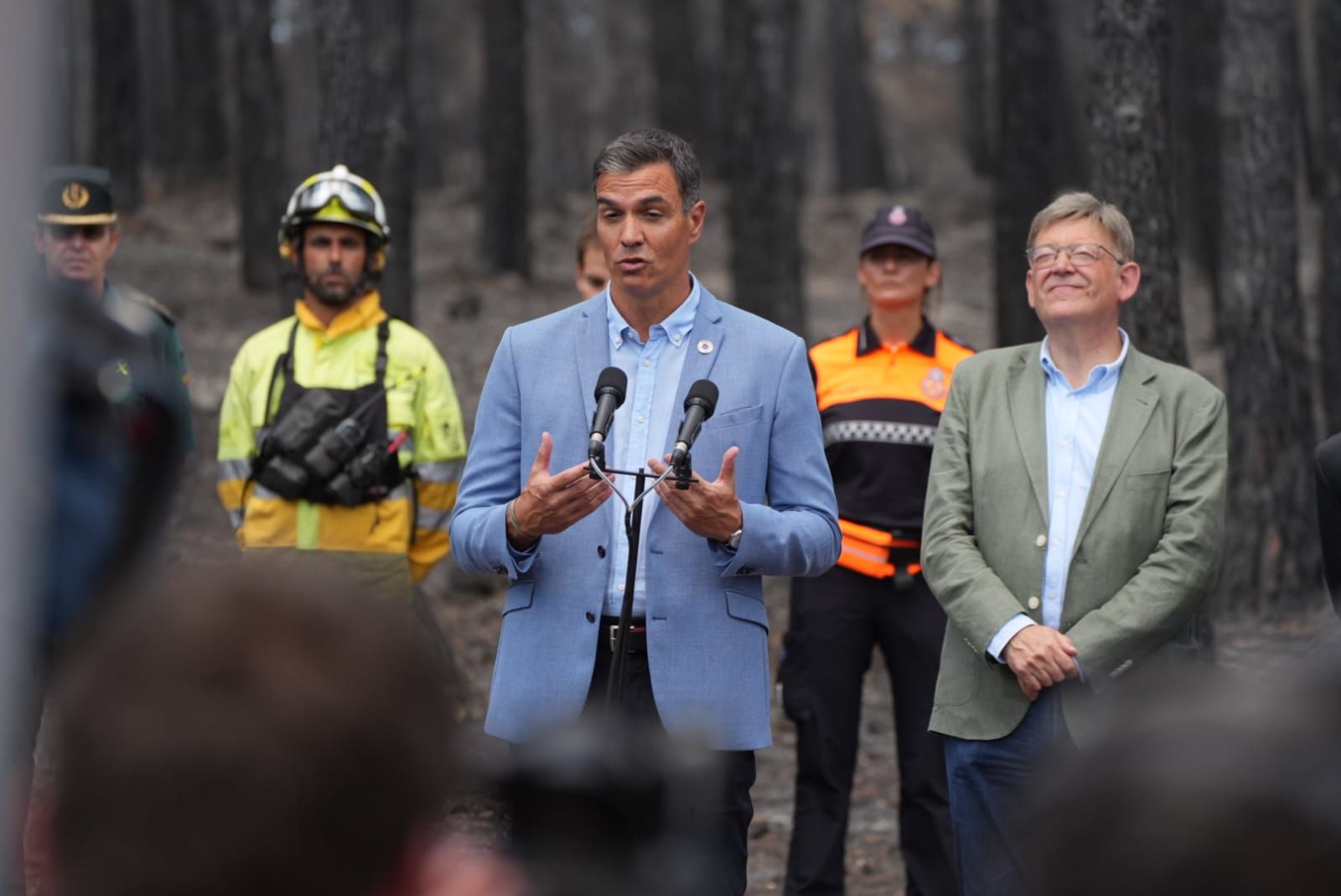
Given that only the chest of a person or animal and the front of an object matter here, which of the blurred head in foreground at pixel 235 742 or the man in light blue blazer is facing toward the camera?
the man in light blue blazer

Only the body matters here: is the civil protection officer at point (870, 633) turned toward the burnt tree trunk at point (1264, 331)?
no

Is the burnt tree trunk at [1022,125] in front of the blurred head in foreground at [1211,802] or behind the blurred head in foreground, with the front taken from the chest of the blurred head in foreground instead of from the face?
in front

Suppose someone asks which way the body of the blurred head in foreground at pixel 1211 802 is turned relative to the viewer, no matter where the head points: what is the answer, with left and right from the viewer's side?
facing away from the viewer

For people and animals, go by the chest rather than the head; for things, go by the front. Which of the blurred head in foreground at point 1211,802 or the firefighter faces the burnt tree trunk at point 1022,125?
the blurred head in foreground

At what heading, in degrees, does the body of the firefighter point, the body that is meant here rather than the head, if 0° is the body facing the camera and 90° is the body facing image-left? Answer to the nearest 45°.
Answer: approximately 0°

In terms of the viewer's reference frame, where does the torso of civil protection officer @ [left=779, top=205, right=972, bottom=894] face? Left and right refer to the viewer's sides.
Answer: facing the viewer

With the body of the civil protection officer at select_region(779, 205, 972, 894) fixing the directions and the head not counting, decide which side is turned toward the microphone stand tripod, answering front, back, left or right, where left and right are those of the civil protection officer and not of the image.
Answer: front

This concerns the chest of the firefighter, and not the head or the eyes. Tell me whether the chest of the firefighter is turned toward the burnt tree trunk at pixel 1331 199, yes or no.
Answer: no

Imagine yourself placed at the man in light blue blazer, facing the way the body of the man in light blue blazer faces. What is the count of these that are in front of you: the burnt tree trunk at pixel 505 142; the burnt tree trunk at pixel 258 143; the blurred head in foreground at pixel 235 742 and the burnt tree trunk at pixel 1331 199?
1

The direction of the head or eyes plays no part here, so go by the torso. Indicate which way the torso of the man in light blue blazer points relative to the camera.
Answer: toward the camera

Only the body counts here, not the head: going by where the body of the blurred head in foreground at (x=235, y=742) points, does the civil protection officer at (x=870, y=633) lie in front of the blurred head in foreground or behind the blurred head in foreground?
in front

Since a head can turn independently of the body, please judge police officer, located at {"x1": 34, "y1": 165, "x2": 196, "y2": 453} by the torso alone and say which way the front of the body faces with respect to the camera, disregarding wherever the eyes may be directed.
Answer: toward the camera

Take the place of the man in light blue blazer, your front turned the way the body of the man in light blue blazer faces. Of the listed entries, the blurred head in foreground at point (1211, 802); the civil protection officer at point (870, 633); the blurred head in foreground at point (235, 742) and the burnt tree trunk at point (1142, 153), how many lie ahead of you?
2

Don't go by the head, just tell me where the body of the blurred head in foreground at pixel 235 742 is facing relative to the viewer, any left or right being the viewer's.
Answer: facing away from the viewer
